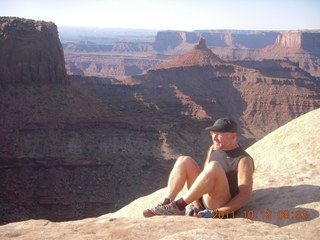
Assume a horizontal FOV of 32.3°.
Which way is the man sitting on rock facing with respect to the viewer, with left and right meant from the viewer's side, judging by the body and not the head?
facing the viewer and to the left of the viewer
